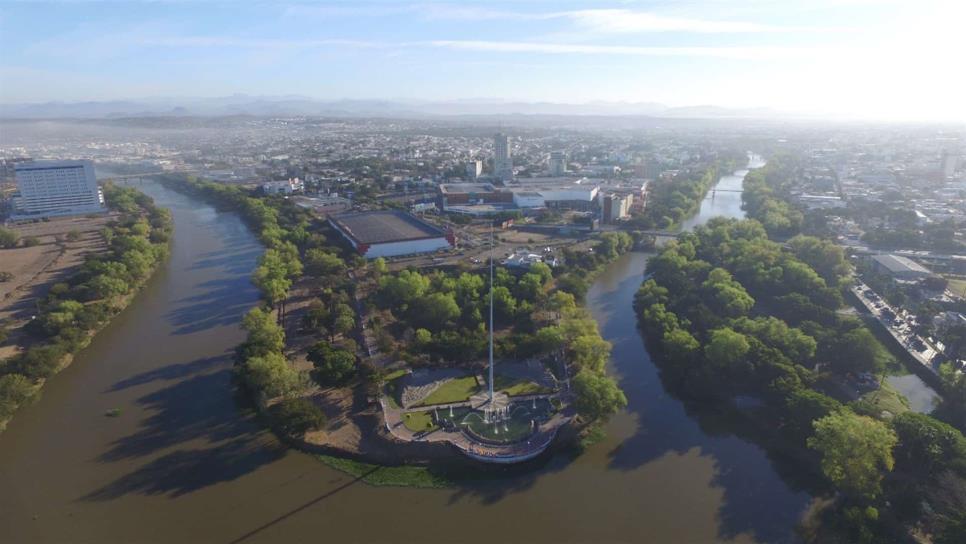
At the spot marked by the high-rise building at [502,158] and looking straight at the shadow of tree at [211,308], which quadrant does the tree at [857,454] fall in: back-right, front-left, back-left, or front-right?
front-left

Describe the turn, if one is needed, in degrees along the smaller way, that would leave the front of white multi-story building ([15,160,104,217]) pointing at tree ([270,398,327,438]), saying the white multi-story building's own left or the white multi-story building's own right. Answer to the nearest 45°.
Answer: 0° — it already faces it

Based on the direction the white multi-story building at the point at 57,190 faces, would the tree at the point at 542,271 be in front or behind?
in front

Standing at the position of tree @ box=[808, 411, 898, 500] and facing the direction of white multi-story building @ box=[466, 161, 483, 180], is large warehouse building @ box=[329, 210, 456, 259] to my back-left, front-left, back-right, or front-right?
front-left

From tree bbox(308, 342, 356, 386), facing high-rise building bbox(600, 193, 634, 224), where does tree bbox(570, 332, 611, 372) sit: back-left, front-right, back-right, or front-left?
front-right

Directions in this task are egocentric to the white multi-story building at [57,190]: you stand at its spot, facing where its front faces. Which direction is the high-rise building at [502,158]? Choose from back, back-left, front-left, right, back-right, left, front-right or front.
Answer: left

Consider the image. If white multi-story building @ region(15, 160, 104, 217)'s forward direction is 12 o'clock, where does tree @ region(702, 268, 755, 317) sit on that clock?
The tree is roughly at 11 o'clock from the white multi-story building.

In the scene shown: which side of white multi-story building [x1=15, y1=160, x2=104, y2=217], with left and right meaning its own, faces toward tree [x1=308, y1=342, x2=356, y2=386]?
front

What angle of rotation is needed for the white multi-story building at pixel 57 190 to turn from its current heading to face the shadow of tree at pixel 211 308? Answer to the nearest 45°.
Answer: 0° — it already faces it

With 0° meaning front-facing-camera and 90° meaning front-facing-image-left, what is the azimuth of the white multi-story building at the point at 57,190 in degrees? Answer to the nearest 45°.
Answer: approximately 0°

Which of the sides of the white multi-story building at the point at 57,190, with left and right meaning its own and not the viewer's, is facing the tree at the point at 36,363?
front
